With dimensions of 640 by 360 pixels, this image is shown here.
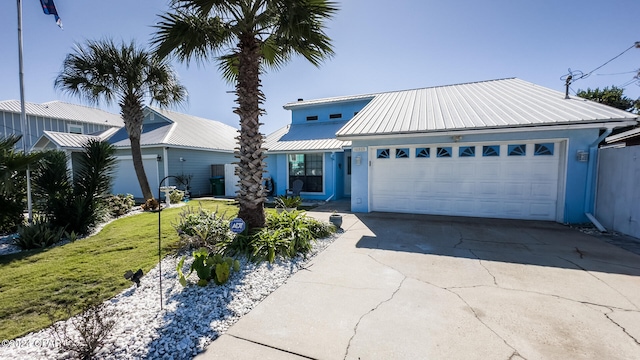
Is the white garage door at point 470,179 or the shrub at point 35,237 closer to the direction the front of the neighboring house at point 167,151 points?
the shrub

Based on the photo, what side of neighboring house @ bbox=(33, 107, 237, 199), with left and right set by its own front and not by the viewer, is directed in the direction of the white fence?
left

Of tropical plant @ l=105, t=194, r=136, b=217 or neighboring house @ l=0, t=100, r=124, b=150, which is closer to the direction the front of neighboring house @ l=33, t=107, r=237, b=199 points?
the tropical plant

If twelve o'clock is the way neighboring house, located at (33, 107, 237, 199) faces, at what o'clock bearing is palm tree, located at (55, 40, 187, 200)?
The palm tree is roughly at 11 o'clock from the neighboring house.

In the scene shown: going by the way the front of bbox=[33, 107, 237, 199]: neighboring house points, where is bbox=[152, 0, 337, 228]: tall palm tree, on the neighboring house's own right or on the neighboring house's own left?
on the neighboring house's own left

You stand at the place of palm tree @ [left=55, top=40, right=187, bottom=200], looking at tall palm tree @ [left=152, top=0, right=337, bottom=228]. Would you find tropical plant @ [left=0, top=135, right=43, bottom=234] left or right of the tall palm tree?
right

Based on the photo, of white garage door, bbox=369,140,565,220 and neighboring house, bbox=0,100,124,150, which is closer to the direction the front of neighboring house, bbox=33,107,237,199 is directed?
the white garage door

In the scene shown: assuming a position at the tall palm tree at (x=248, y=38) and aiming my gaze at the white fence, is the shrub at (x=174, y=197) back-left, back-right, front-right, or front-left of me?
back-left

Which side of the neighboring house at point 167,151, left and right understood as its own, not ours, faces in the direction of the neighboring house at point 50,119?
right

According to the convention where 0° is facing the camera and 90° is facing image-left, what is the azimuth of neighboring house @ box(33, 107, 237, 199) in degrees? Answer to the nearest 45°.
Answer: approximately 45°

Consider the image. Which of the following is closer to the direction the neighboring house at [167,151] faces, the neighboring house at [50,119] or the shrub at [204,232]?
the shrub

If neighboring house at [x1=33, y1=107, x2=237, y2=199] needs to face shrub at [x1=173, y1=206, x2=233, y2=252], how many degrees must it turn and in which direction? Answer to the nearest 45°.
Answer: approximately 45° to its left
